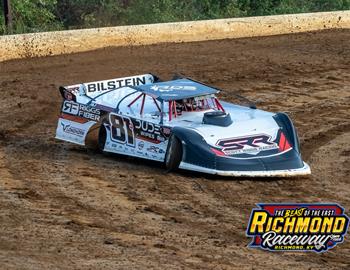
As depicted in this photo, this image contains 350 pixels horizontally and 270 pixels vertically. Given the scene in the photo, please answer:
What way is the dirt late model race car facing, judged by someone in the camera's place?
facing the viewer and to the right of the viewer
